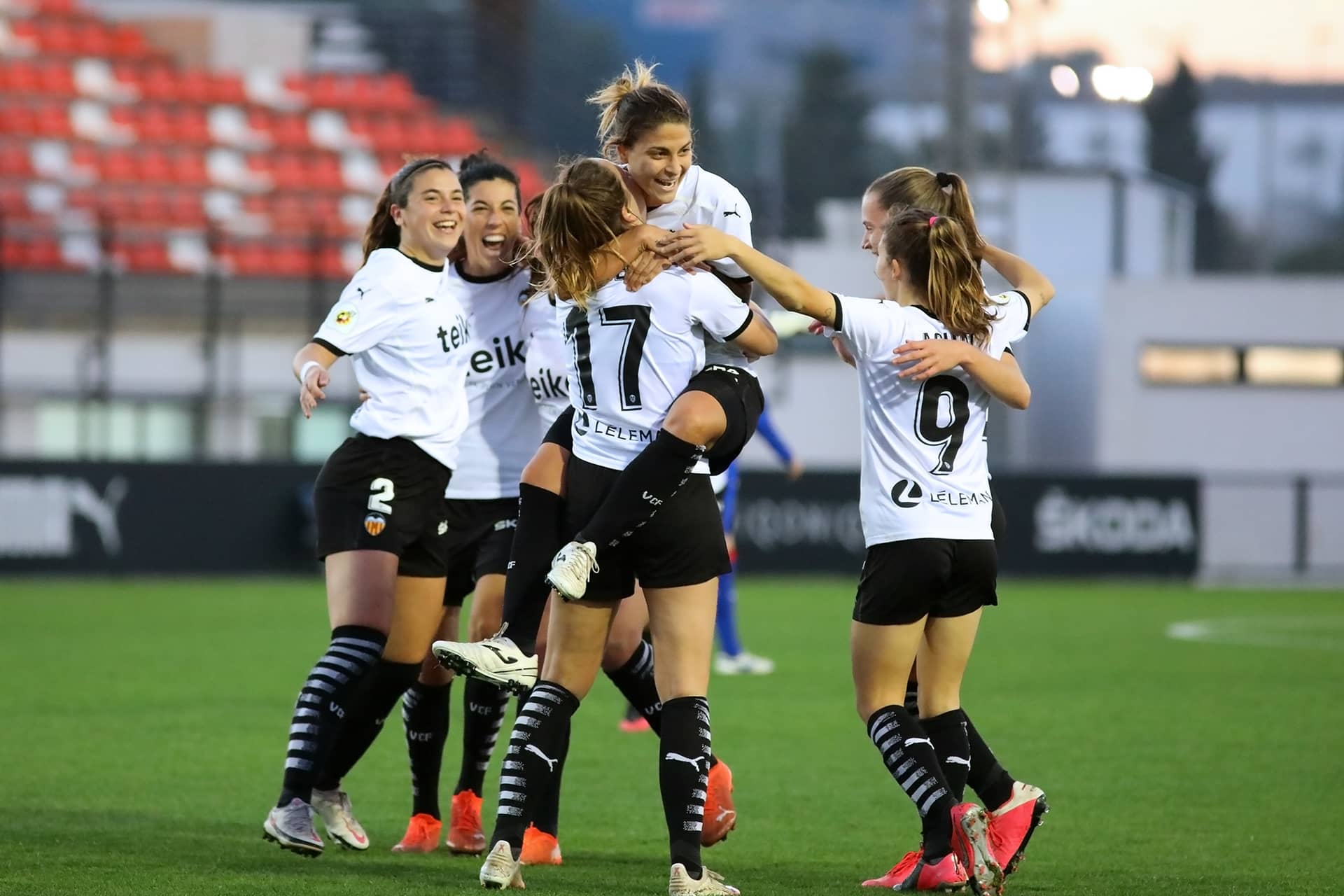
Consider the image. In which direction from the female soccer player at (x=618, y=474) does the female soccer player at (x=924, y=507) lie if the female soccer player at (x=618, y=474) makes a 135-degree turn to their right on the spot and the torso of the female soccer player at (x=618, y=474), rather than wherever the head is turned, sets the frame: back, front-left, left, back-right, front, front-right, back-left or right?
left

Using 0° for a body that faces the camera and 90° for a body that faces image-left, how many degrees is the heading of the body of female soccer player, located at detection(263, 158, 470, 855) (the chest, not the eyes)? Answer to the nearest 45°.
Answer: approximately 315°

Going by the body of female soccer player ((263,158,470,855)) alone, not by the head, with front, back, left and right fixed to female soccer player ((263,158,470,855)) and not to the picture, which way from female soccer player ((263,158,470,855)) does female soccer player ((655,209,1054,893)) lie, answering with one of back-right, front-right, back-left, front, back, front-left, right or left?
front

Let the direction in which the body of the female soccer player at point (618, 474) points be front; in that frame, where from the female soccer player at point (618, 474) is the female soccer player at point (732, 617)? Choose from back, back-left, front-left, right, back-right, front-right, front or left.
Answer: front-left

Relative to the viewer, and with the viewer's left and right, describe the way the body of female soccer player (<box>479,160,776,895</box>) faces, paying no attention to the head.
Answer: facing away from the viewer and to the right of the viewer

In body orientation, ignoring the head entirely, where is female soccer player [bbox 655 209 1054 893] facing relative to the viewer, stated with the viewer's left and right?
facing away from the viewer and to the left of the viewer

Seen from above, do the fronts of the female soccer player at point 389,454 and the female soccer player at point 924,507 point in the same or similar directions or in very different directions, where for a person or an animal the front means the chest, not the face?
very different directions

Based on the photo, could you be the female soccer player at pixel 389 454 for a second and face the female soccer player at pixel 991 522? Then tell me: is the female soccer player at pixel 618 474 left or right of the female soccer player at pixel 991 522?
right
